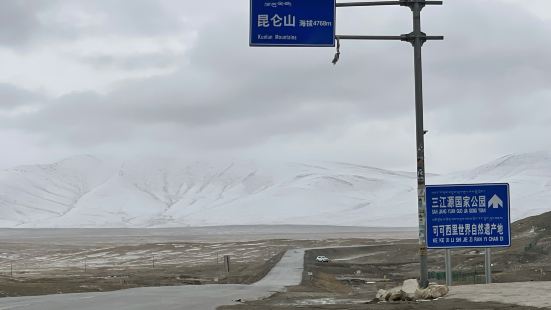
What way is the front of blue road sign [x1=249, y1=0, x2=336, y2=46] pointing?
toward the camera

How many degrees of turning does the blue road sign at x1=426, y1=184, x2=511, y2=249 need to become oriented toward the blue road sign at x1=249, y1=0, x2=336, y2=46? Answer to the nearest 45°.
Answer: approximately 45° to its right

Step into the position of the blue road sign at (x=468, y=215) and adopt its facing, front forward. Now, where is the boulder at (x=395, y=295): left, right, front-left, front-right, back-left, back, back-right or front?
front-right

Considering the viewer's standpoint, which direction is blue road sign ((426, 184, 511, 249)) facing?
facing the viewer

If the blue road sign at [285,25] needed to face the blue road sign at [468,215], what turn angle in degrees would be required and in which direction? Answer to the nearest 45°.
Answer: approximately 135° to its left

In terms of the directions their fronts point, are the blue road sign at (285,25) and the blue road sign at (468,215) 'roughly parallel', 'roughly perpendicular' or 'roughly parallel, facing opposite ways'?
roughly parallel

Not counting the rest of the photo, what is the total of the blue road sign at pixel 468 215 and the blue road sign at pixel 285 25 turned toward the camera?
2
